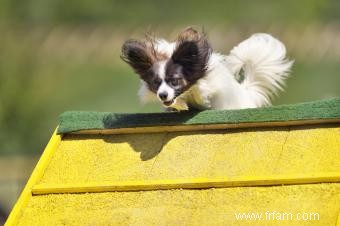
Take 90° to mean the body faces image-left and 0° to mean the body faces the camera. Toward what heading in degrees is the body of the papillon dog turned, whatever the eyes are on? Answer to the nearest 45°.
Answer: approximately 45°
